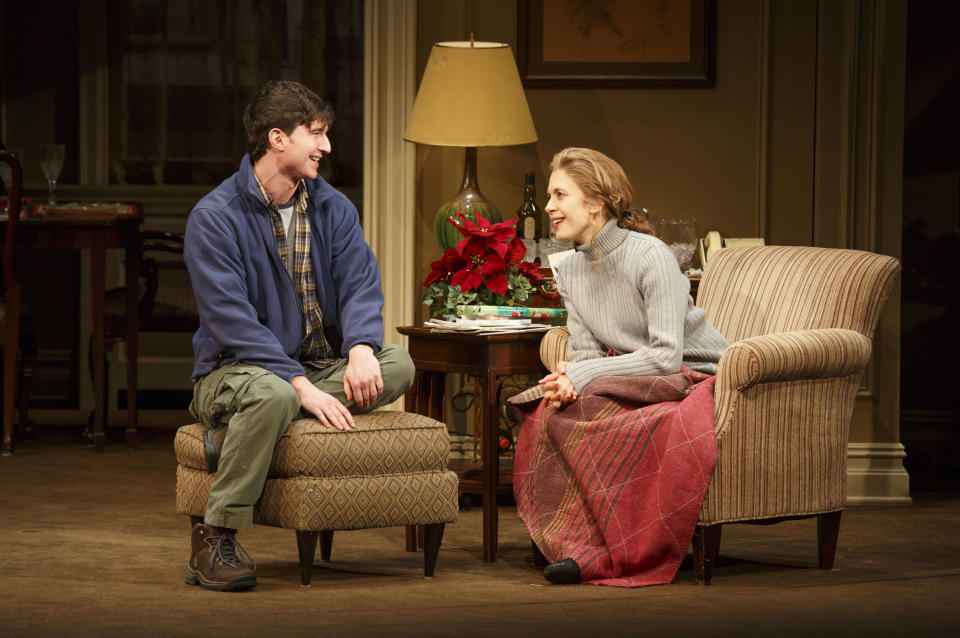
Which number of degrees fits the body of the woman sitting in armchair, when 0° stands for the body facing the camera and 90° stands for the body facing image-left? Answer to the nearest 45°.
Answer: approximately 90°

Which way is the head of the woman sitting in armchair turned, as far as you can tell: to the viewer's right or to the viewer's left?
to the viewer's left

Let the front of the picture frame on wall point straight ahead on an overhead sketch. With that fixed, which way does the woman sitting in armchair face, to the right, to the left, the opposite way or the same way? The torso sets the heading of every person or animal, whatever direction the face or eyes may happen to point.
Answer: to the right

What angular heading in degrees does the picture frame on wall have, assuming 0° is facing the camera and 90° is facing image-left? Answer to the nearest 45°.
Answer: approximately 0°

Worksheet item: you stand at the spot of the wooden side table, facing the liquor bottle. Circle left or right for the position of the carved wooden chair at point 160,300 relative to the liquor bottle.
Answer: left

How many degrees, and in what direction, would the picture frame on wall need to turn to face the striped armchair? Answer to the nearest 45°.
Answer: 0° — it already faces it

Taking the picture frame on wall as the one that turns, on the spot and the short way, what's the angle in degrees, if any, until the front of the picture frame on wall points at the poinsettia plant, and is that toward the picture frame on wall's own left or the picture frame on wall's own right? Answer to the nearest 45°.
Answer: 0° — it already faces it

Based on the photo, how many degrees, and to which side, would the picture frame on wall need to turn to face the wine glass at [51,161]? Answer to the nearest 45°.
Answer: approximately 90° to its right

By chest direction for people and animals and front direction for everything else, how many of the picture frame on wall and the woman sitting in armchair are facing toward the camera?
1

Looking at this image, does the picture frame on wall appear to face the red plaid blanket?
yes

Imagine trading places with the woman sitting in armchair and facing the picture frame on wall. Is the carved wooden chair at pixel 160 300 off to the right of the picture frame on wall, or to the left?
left

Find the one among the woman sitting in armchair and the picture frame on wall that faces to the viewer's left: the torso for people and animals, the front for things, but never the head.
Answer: the woman sitting in armchair
